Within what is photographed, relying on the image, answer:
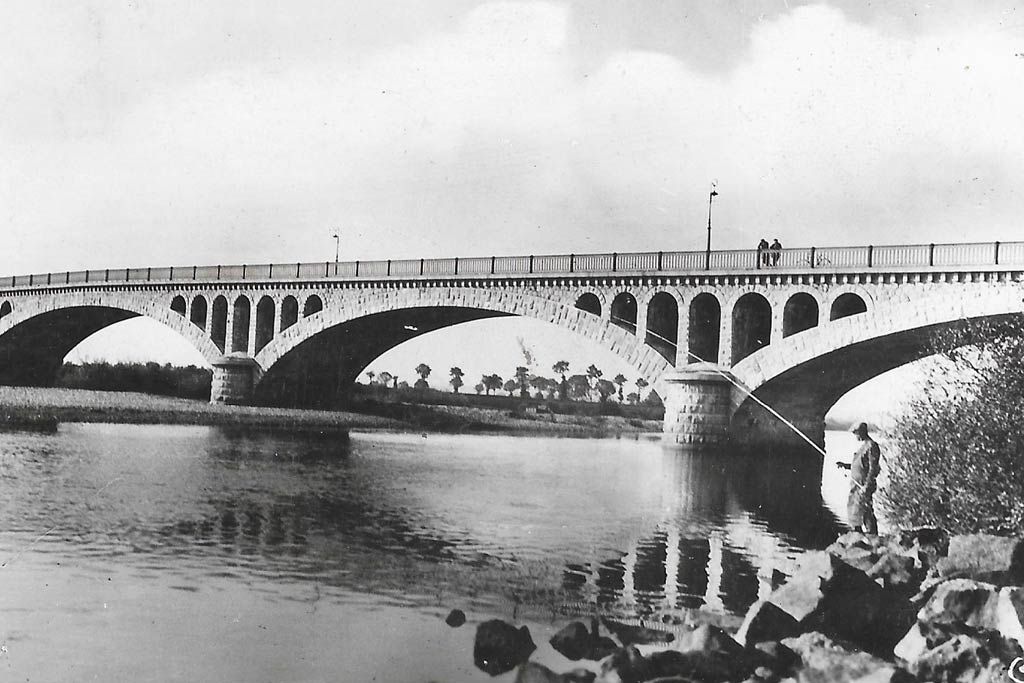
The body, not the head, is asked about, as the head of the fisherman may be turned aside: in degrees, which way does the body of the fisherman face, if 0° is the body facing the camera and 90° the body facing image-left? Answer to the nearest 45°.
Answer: approximately 90°

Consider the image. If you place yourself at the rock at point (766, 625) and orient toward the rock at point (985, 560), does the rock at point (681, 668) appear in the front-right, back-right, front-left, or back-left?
back-right

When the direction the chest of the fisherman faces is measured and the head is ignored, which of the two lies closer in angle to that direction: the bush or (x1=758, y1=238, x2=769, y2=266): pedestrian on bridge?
the pedestrian on bridge

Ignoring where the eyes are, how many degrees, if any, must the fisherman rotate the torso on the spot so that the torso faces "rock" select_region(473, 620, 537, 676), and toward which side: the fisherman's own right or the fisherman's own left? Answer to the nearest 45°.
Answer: approximately 45° to the fisherman's own left

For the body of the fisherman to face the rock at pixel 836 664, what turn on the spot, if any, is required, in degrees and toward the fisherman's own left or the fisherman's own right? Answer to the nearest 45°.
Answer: approximately 90° to the fisherman's own left

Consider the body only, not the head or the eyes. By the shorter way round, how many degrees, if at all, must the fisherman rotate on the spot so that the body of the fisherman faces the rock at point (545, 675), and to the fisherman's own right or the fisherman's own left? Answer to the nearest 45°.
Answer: approximately 90° to the fisherman's own left

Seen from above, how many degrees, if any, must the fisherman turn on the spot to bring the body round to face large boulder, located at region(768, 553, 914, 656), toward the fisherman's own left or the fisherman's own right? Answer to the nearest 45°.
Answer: approximately 90° to the fisherman's own left

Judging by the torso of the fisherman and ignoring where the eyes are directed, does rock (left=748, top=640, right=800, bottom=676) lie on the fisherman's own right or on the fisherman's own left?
on the fisherman's own left

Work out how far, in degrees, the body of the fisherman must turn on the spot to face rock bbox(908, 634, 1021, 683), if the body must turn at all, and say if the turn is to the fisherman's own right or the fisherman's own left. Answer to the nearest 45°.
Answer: approximately 90° to the fisherman's own left

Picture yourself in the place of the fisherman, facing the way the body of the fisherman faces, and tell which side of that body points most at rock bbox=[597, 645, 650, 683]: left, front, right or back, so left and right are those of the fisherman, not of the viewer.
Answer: left

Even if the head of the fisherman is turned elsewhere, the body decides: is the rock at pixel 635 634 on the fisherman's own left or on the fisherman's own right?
on the fisherman's own left
